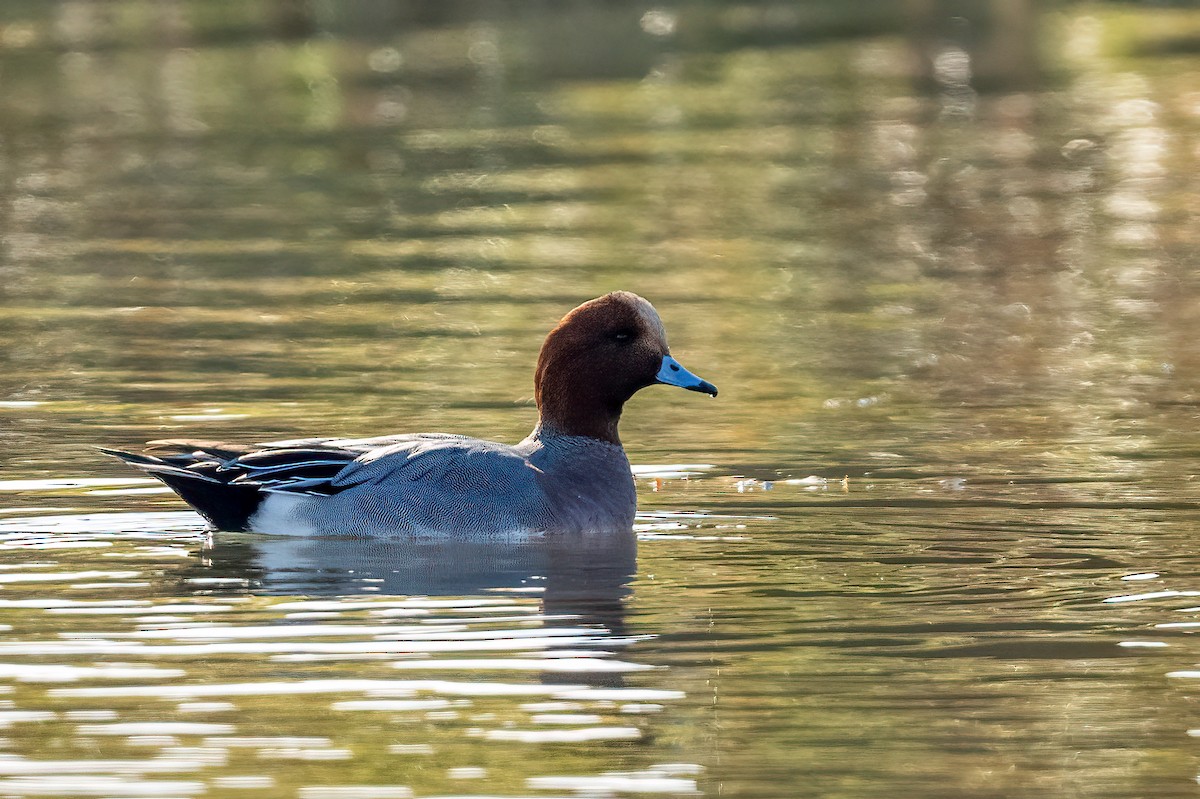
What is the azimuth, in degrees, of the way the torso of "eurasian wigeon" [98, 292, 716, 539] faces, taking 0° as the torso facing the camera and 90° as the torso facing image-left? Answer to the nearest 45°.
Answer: approximately 270°
